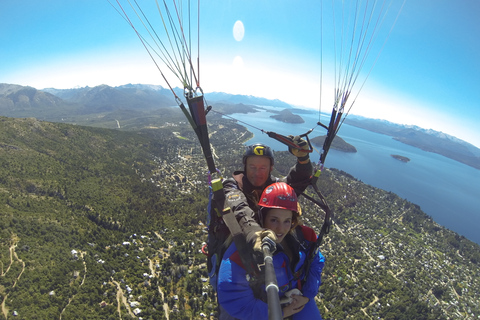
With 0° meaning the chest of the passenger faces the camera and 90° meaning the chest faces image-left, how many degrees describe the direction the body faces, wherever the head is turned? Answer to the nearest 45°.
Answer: approximately 0°
